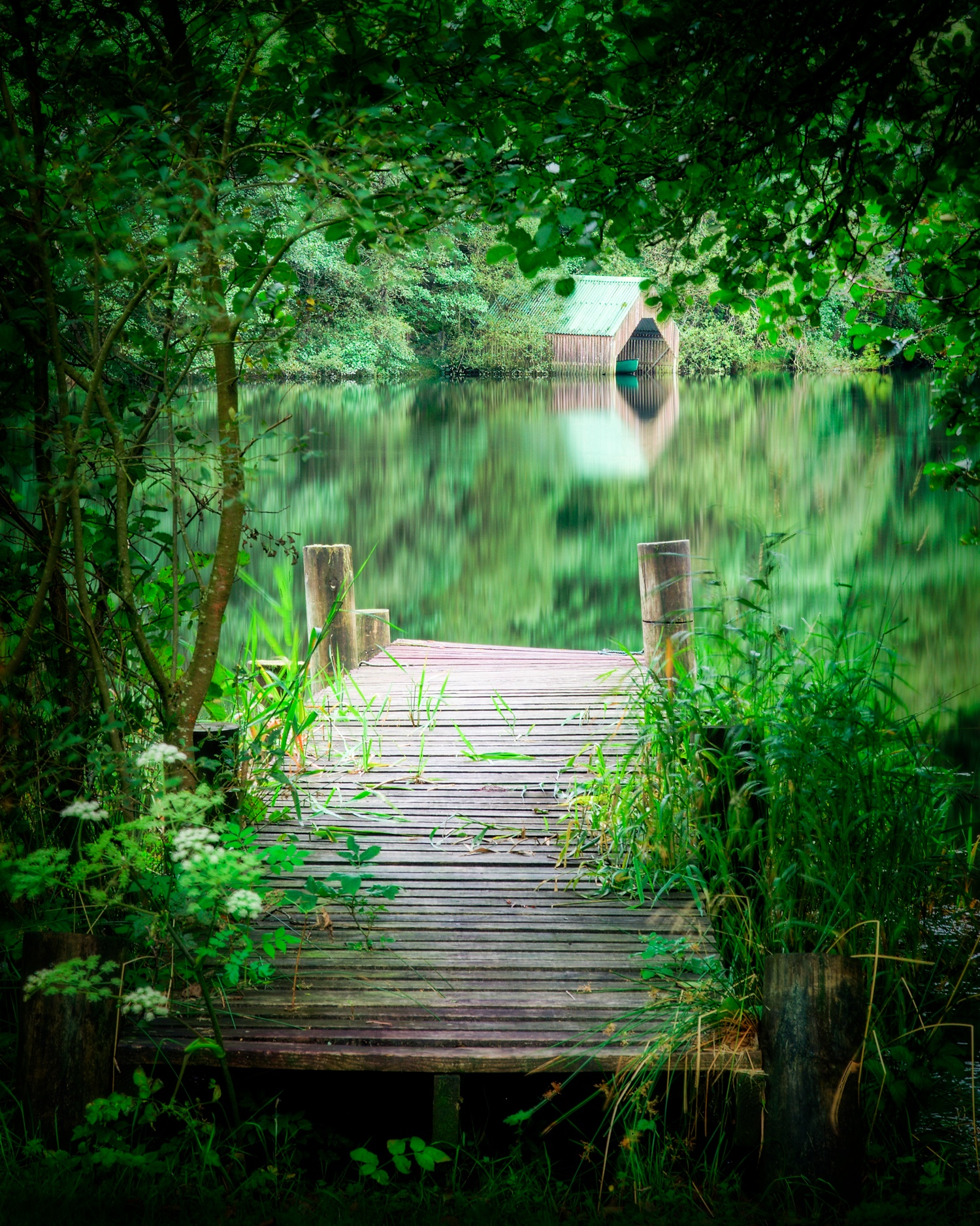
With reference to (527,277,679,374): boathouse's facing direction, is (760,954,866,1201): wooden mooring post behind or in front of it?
in front

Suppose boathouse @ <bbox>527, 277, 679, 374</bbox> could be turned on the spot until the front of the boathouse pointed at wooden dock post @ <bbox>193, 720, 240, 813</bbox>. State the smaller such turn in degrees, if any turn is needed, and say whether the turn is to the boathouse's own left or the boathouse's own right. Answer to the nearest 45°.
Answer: approximately 45° to the boathouse's own right

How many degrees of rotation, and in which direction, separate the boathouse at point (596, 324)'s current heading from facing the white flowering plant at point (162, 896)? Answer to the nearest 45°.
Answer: approximately 45° to its right

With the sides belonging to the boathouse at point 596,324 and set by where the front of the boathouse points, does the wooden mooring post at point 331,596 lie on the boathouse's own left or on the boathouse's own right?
on the boathouse's own right

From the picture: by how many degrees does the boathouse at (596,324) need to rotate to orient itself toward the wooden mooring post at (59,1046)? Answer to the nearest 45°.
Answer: approximately 45° to its right

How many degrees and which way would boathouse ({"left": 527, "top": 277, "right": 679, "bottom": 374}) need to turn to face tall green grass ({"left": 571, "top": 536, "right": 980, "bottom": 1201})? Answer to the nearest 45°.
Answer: approximately 45° to its right

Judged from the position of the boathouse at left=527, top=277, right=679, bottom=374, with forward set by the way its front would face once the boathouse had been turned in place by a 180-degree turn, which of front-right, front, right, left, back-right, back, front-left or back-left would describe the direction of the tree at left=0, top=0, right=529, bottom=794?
back-left

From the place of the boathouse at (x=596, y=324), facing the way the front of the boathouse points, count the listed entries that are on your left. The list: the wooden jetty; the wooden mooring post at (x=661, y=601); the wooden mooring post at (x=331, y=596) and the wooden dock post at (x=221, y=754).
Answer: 0

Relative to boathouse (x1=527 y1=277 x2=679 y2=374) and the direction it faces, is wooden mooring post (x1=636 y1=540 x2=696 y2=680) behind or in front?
in front

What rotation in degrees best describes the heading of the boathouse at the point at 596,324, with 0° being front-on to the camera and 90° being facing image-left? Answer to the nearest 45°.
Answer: approximately 315°

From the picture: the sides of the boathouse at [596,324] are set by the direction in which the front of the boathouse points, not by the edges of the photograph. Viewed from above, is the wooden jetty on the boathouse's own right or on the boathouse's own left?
on the boathouse's own right
